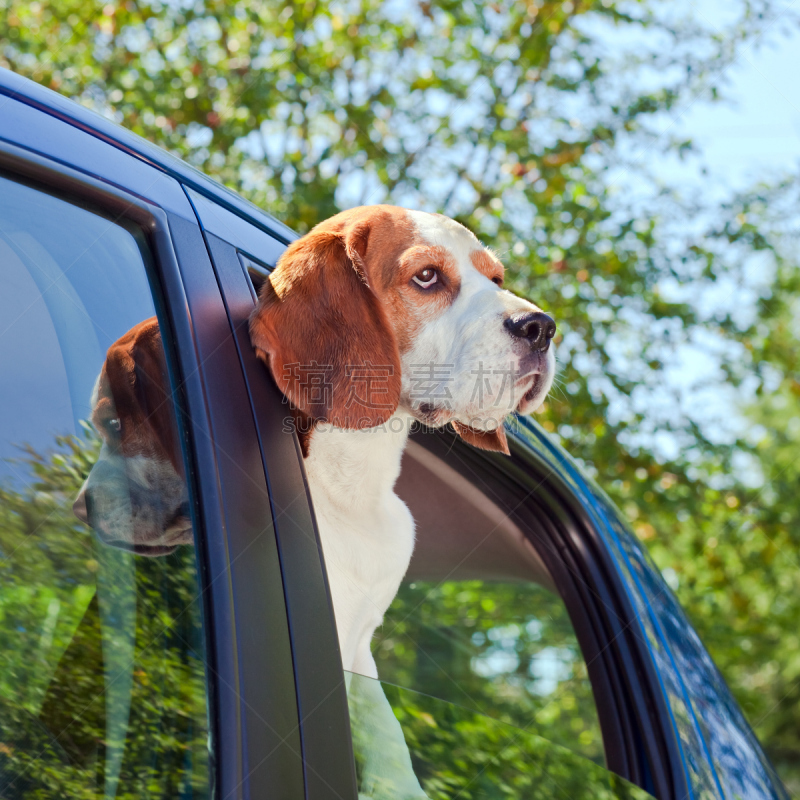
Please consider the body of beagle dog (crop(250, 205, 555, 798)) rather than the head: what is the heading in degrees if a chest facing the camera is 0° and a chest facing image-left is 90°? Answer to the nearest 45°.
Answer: approximately 315°

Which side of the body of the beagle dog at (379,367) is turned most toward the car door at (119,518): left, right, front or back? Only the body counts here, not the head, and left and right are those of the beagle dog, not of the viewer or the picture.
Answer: right
